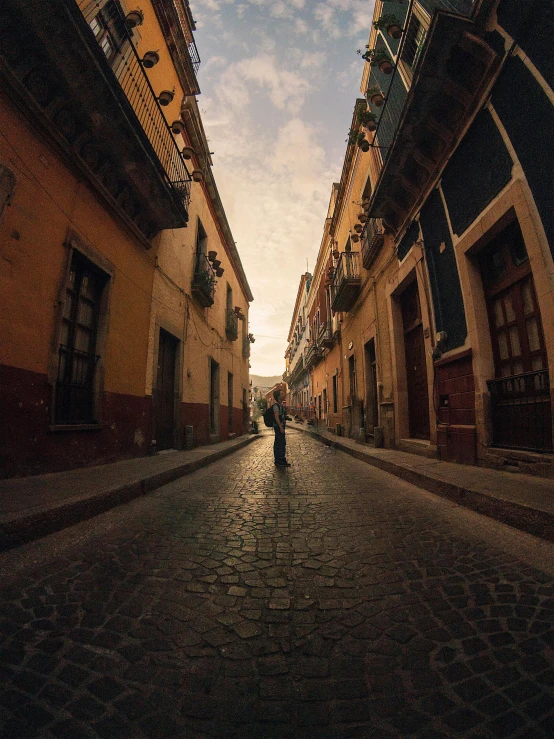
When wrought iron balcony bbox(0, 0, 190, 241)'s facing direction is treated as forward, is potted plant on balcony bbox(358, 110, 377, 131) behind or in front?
in front

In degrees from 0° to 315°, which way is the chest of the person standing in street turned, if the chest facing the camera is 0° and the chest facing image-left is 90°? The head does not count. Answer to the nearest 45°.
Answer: approximately 270°

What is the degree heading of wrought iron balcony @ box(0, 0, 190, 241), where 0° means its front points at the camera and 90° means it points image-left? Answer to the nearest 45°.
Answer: approximately 315°

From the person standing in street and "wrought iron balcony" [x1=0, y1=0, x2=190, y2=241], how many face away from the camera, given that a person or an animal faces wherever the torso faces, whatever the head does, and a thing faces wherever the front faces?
0

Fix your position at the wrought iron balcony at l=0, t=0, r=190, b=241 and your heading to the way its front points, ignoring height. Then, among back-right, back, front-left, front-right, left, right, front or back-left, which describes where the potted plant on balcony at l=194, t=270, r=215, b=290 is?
left

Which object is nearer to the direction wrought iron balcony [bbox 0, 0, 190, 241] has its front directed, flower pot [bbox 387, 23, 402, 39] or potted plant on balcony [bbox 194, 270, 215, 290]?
the flower pot
